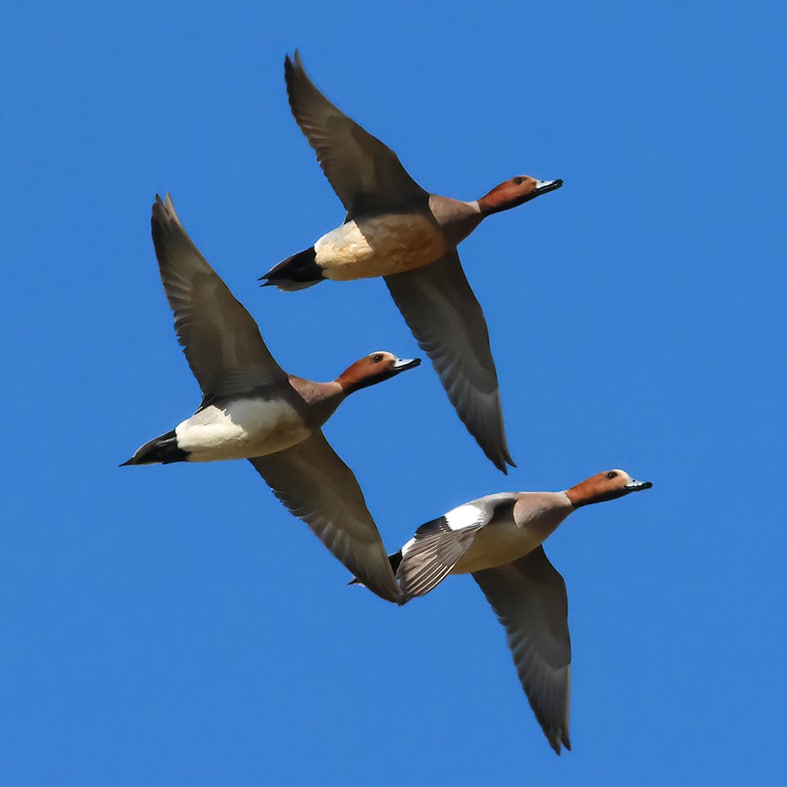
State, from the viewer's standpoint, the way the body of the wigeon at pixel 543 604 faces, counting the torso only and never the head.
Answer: to the viewer's right

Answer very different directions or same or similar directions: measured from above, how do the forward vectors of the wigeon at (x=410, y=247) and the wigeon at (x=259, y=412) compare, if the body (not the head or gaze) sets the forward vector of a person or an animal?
same or similar directions

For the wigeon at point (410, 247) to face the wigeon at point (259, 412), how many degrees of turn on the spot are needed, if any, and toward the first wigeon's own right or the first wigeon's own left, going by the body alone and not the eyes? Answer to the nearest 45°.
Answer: approximately 135° to the first wigeon's own right

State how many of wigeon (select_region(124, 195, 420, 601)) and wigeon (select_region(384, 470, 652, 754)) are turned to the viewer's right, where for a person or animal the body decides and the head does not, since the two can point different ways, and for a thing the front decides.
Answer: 2

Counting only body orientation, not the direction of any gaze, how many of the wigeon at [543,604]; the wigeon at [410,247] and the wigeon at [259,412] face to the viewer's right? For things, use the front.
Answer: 3

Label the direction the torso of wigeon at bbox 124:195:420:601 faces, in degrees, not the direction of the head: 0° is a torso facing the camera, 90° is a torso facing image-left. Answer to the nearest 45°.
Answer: approximately 270°

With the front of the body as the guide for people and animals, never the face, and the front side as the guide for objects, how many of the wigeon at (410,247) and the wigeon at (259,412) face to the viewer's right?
2

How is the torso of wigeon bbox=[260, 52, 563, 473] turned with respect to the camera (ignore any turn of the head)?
to the viewer's right

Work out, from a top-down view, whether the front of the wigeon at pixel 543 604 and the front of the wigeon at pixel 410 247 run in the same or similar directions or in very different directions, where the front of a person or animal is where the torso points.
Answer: same or similar directions
